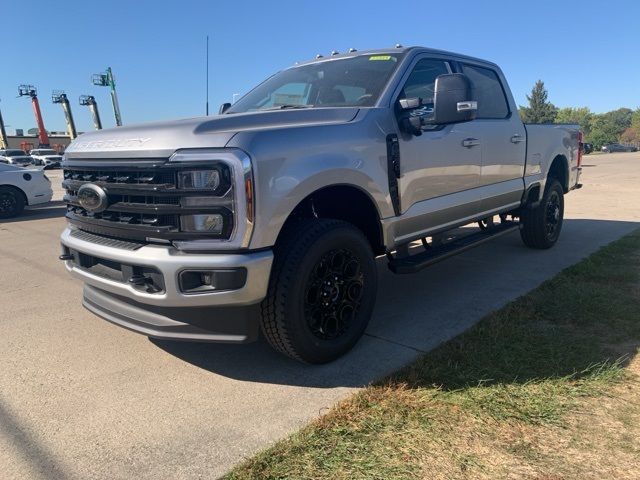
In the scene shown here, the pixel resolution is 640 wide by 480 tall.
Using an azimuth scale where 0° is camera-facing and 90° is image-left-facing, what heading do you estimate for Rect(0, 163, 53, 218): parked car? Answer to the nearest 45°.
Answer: approximately 90°

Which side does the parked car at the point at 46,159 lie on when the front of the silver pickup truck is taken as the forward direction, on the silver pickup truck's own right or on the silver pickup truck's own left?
on the silver pickup truck's own right

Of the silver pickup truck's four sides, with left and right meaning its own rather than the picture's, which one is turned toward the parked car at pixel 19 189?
right

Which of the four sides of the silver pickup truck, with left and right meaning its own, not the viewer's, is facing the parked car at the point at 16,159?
right

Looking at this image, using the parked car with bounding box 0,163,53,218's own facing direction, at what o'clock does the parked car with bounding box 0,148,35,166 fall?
the parked car with bounding box 0,148,35,166 is roughly at 3 o'clock from the parked car with bounding box 0,163,53,218.

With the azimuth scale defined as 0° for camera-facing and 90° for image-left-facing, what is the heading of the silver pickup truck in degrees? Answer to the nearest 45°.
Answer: approximately 45°
